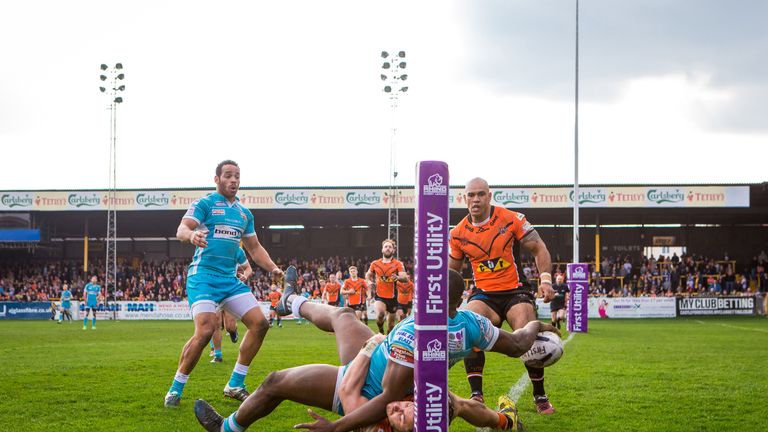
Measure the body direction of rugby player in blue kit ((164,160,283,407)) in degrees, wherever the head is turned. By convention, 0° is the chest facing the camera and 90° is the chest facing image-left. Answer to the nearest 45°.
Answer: approximately 315°

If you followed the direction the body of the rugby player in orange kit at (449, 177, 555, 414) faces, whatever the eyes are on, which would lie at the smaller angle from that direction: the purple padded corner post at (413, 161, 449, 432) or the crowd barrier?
the purple padded corner post

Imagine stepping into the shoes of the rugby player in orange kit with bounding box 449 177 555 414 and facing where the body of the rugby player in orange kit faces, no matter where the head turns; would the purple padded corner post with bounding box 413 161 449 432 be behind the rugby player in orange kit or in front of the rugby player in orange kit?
in front

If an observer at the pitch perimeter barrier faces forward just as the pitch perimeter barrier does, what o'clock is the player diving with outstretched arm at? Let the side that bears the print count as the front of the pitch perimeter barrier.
The player diving with outstretched arm is roughly at 12 o'clock from the pitch perimeter barrier.

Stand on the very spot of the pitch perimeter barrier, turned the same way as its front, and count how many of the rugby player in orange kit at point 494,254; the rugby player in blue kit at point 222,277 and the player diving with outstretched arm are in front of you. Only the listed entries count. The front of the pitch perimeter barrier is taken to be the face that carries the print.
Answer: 3

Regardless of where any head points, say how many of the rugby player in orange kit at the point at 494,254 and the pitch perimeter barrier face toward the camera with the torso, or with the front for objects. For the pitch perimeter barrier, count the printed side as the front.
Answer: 2

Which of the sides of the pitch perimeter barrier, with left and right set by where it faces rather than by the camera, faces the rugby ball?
front

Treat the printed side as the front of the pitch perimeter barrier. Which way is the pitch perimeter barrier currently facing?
toward the camera

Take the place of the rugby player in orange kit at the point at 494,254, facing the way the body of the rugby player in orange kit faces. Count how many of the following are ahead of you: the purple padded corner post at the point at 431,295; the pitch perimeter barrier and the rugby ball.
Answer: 2

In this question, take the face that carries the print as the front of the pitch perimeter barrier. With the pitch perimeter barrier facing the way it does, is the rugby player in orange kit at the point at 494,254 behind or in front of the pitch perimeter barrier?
in front

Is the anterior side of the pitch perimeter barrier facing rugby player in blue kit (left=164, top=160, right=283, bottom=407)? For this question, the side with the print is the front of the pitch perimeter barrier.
yes

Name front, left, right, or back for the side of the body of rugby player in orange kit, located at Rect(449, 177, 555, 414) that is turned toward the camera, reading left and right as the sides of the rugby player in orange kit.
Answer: front

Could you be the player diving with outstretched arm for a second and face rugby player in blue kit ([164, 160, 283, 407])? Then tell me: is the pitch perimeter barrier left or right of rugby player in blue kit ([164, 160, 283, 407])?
right
